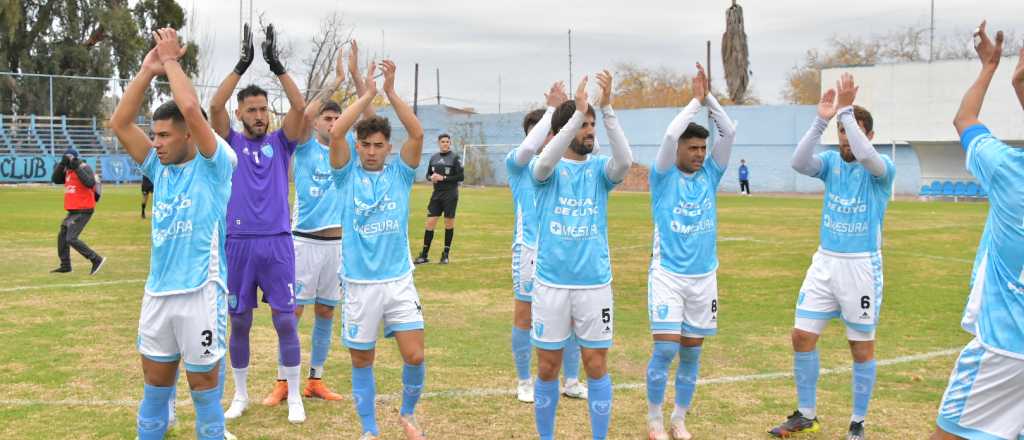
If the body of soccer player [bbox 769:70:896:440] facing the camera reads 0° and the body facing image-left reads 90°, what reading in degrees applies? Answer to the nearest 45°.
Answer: approximately 45°

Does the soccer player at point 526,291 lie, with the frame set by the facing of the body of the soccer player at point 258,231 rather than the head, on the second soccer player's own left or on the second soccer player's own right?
on the second soccer player's own left

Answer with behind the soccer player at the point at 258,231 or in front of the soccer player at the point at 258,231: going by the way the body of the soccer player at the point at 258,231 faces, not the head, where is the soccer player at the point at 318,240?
behind

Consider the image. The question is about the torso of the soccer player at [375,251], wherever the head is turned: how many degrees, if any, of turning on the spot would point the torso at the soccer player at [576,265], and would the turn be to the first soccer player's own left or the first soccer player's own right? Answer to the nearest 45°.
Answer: approximately 90° to the first soccer player's own left

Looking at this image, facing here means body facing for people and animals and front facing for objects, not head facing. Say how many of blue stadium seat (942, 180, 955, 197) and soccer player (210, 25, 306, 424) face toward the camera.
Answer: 2

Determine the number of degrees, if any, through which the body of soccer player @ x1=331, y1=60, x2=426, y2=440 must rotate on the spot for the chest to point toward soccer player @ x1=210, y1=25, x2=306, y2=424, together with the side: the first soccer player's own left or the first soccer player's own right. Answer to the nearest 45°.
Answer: approximately 135° to the first soccer player's own right
